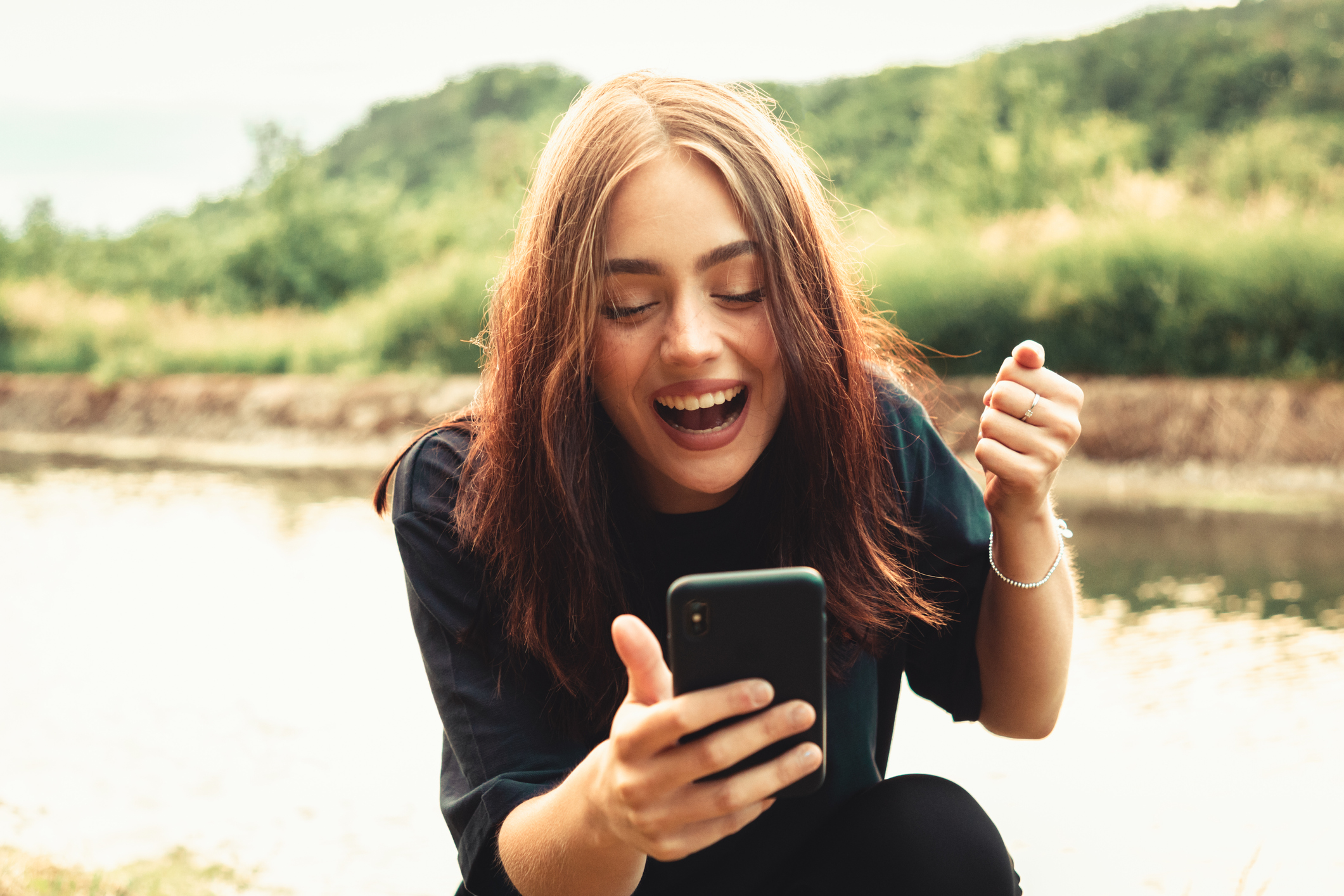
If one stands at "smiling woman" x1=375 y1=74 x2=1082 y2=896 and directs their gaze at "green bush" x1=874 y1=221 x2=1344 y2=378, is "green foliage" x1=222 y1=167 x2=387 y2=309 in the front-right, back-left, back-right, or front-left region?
front-left

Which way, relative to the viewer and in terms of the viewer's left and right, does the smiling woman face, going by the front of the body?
facing the viewer

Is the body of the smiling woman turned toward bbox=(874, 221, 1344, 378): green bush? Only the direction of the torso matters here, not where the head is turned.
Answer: no

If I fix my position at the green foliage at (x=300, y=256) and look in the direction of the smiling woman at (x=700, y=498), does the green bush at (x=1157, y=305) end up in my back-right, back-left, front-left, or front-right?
front-left

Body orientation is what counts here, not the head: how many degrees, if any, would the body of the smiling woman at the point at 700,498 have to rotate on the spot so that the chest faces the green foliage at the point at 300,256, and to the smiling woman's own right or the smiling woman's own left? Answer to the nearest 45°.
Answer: approximately 180°

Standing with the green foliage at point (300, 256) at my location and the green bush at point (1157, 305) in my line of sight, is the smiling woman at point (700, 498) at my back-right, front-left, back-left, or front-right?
front-right

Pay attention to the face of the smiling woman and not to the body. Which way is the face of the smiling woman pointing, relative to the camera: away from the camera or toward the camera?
toward the camera
